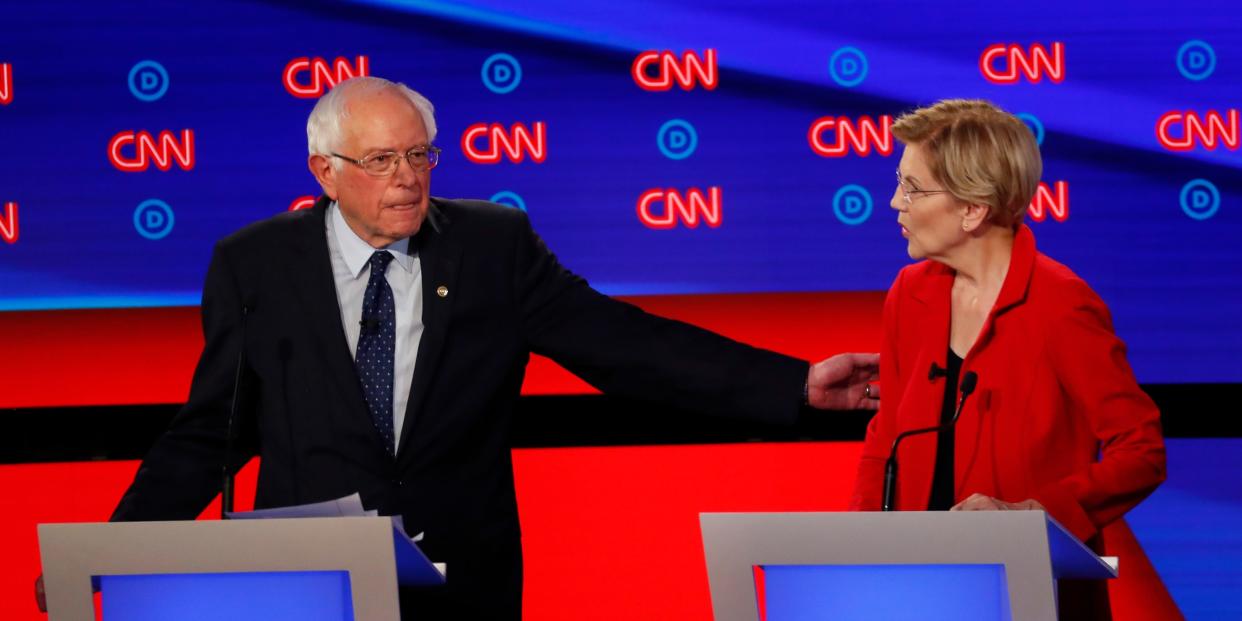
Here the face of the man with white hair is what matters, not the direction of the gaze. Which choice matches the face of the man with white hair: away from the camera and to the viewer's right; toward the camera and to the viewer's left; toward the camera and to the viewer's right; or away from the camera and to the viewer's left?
toward the camera and to the viewer's right

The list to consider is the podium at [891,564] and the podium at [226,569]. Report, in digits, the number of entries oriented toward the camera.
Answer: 2

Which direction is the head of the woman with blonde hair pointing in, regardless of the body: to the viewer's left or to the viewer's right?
to the viewer's left
